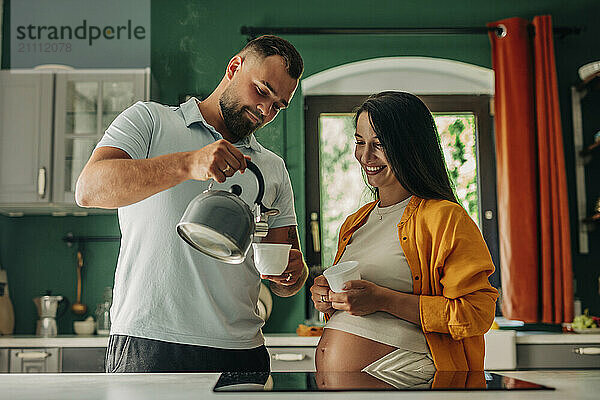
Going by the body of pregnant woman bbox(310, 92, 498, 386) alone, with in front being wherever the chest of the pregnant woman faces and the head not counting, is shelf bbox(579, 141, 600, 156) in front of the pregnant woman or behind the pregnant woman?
behind

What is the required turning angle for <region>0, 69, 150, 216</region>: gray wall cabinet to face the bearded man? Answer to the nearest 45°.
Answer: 0° — it already faces them

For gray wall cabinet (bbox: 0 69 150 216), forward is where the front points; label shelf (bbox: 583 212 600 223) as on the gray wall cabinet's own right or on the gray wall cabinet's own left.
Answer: on the gray wall cabinet's own left

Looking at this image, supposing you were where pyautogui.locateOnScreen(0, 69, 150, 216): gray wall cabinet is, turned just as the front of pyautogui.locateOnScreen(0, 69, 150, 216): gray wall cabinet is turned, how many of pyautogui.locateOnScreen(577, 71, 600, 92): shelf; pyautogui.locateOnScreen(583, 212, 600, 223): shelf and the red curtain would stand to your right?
0

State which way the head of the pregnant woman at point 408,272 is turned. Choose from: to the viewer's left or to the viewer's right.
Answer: to the viewer's left

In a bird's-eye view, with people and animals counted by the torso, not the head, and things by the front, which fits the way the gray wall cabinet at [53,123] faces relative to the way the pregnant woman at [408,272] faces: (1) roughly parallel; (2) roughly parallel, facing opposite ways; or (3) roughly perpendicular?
roughly perpendicular

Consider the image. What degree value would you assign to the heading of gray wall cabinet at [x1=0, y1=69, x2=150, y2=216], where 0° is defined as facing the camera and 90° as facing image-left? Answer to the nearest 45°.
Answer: approximately 0°

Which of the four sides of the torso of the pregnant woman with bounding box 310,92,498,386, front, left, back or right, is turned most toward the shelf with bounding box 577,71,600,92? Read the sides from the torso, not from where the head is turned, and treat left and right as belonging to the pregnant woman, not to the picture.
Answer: back

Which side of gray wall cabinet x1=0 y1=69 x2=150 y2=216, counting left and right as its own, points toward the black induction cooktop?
front

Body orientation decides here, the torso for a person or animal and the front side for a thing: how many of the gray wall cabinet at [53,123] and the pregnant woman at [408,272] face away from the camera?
0

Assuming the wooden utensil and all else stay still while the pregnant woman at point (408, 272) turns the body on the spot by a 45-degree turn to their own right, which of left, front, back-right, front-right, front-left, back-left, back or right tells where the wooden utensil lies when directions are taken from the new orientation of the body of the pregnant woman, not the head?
front-right

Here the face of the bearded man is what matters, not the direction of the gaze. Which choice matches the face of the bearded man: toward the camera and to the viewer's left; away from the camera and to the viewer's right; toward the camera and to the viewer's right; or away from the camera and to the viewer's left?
toward the camera and to the viewer's right

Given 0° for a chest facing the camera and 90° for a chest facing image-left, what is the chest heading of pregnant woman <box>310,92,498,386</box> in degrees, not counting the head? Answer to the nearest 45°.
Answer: approximately 45°

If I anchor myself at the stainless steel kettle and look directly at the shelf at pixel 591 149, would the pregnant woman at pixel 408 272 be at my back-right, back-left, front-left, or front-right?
front-right

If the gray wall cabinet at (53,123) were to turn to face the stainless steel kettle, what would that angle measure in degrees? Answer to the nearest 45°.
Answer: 0° — it already faces it
